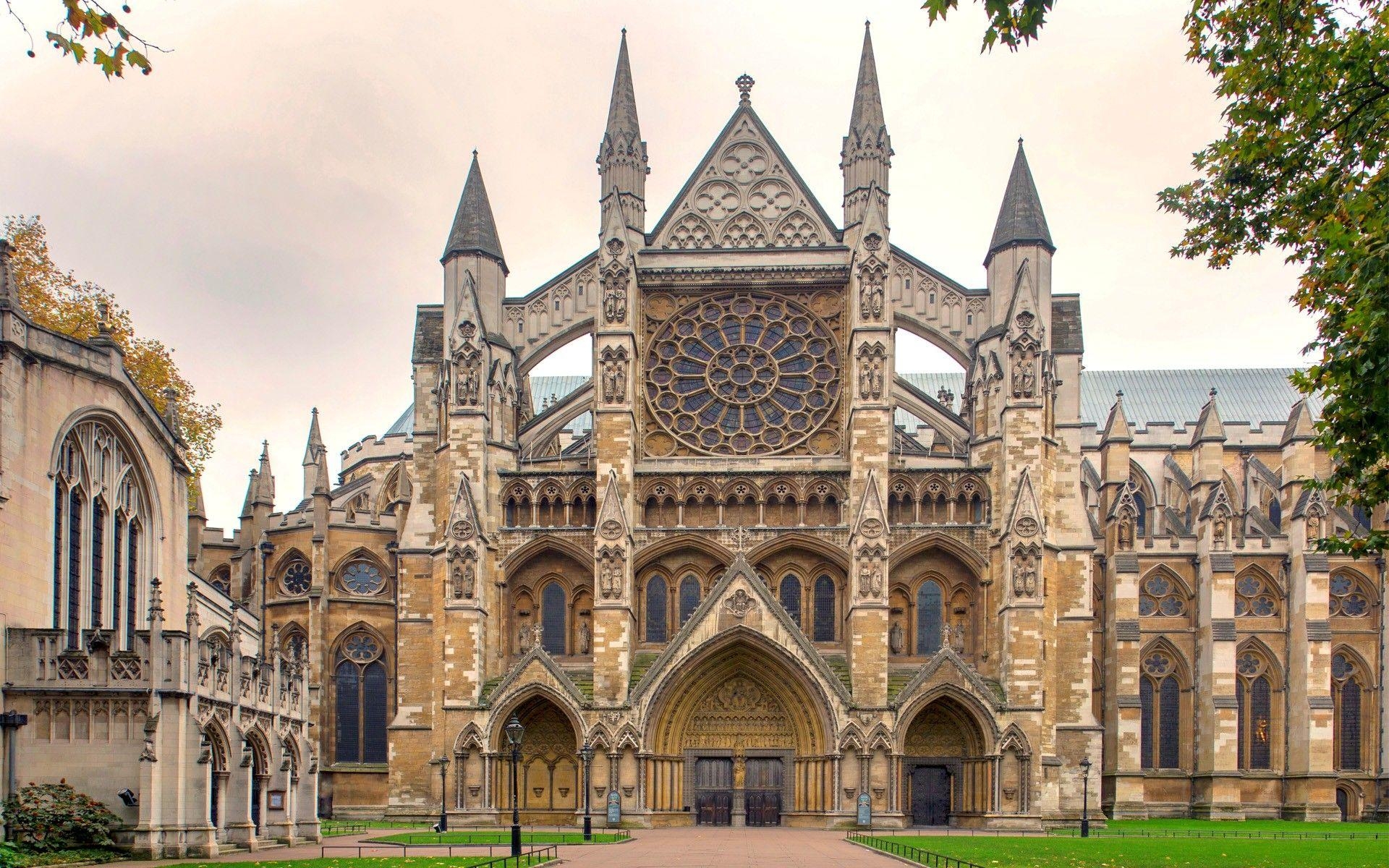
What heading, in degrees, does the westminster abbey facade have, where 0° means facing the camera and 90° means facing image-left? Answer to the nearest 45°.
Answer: approximately 0°

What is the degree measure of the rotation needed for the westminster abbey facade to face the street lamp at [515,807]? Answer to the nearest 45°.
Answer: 0° — it already faces it
